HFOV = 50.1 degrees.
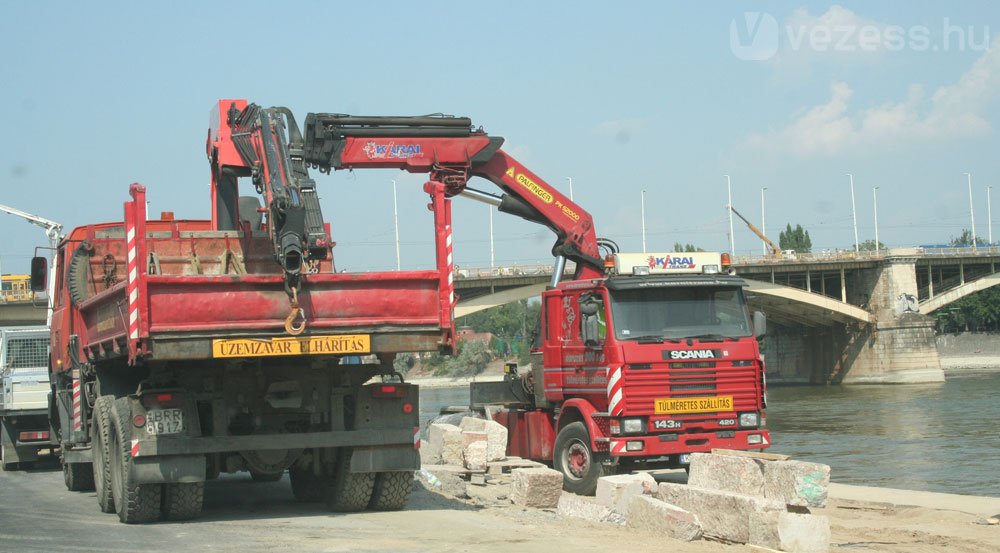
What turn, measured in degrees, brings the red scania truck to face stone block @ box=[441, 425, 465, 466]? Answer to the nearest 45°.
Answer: approximately 135° to its right

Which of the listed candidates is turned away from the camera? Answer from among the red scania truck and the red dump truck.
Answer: the red dump truck

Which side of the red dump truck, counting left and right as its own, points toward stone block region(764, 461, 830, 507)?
right

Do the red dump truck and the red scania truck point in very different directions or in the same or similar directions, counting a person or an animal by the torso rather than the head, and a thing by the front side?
very different directions

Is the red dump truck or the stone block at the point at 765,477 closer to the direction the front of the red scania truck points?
the stone block

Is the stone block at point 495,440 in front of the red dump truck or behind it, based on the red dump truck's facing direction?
in front

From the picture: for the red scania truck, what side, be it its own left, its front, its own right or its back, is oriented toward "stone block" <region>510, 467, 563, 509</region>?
right

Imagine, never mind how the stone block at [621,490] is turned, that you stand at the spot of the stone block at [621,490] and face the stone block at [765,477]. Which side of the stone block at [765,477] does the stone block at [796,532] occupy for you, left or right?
right

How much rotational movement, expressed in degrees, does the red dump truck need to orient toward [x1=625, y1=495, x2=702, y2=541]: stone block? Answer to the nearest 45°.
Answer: approximately 90° to its right

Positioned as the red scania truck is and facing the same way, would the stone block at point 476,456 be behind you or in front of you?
behind

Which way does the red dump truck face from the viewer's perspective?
away from the camera

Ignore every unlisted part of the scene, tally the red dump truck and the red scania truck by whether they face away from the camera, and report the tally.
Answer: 1

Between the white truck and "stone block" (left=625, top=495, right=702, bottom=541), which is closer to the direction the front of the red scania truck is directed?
the stone block

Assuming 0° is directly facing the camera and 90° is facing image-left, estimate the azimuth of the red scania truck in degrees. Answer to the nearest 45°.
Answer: approximately 315°

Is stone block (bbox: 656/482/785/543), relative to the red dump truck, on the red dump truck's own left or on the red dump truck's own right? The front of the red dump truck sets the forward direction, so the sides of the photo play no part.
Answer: on the red dump truck's own right
